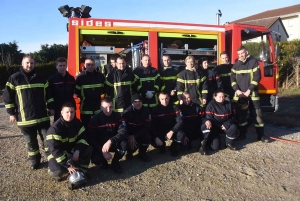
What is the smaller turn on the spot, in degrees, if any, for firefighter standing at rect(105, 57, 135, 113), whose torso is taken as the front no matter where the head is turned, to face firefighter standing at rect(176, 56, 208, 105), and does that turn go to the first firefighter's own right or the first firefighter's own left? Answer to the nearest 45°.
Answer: approximately 90° to the first firefighter's own left

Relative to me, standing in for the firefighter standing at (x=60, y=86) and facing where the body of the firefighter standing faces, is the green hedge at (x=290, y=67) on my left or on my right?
on my left

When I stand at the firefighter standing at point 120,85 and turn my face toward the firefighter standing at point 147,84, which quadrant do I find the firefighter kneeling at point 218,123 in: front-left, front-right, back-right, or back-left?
front-right

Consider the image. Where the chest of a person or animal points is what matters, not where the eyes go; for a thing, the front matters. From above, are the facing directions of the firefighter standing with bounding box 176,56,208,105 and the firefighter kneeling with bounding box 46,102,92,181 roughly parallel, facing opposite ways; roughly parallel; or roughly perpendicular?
roughly parallel

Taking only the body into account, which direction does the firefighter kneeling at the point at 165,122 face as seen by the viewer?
toward the camera

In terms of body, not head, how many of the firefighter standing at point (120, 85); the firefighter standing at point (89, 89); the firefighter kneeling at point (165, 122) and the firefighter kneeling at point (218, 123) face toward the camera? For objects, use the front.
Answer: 4

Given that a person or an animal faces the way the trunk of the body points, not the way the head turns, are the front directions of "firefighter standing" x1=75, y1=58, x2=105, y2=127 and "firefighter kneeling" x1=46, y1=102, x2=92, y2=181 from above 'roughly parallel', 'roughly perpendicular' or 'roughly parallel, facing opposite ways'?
roughly parallel

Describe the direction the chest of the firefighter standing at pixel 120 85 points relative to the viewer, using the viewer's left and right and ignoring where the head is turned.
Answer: facing the viewer

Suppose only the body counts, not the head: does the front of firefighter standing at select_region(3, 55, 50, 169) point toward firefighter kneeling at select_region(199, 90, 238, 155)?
no

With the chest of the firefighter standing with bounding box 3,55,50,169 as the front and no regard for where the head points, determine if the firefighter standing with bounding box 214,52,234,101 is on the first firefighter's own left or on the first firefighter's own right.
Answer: on the first firefighter's own left

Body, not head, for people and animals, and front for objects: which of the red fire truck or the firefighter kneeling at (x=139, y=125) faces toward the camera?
the firefighter kneeling

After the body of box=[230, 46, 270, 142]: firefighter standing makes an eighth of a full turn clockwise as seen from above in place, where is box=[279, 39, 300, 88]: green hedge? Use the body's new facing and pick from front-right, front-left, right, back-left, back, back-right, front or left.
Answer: back-right

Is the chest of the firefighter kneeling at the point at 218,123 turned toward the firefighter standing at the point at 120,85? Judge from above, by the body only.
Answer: no

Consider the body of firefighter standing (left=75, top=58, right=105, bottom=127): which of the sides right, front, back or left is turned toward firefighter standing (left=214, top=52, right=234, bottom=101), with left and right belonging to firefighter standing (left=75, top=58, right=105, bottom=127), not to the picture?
left

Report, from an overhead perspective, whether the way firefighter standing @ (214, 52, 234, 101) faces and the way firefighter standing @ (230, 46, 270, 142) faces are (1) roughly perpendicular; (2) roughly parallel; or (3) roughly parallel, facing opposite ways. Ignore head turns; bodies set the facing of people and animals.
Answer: roughly parallel

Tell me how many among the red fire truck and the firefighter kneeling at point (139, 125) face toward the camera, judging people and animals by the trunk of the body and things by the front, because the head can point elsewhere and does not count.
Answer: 1

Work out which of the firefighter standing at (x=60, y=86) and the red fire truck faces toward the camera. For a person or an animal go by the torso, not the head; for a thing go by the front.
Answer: the firefighter standing

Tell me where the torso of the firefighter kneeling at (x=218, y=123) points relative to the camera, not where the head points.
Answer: toward the camera
